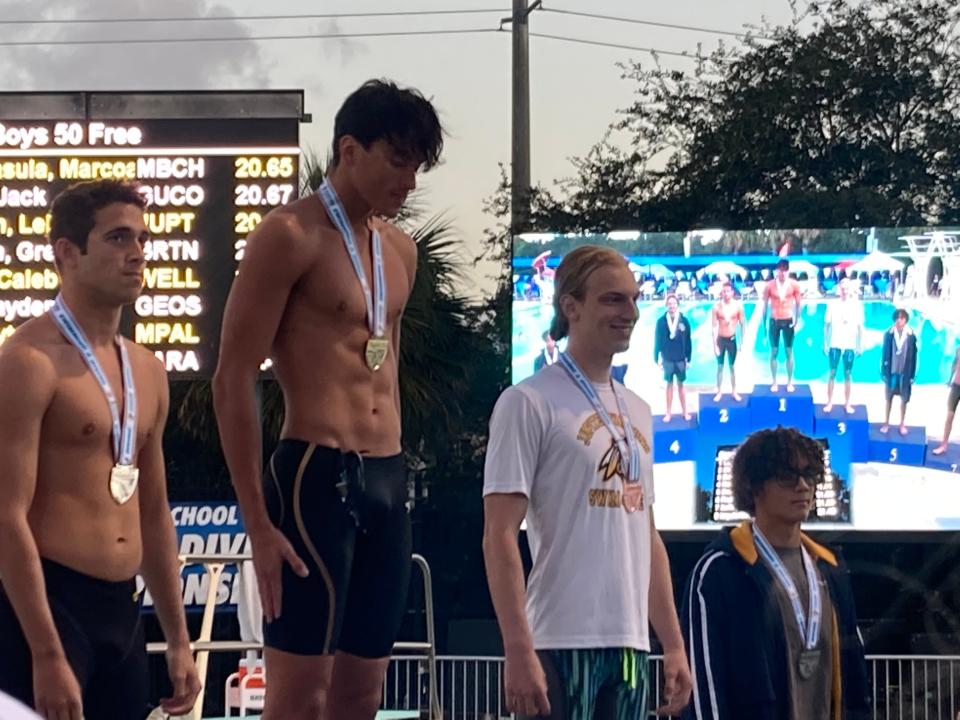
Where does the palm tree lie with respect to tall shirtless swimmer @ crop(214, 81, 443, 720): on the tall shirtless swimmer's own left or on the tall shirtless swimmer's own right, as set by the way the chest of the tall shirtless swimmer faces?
on the tall shirtless swimmer's own left

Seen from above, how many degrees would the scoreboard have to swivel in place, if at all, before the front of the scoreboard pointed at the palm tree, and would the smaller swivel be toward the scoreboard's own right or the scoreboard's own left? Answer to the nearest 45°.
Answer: approximately 135° to the scoreboard's own left

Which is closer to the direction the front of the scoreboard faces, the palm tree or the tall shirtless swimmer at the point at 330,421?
the tall shirtless swimmer

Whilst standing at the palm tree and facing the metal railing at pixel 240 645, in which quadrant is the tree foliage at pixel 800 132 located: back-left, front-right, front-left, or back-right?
back-left

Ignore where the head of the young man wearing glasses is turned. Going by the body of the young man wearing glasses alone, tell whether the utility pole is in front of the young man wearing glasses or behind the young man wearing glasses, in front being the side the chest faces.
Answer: behind

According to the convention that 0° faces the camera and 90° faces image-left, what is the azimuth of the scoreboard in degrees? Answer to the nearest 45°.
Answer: approximately 0°

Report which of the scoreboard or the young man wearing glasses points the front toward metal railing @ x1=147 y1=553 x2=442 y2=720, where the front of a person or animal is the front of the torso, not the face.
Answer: the scoreboard

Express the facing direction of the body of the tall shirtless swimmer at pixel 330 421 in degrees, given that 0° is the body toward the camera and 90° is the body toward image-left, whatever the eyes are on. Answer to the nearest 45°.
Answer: approximately 315°
